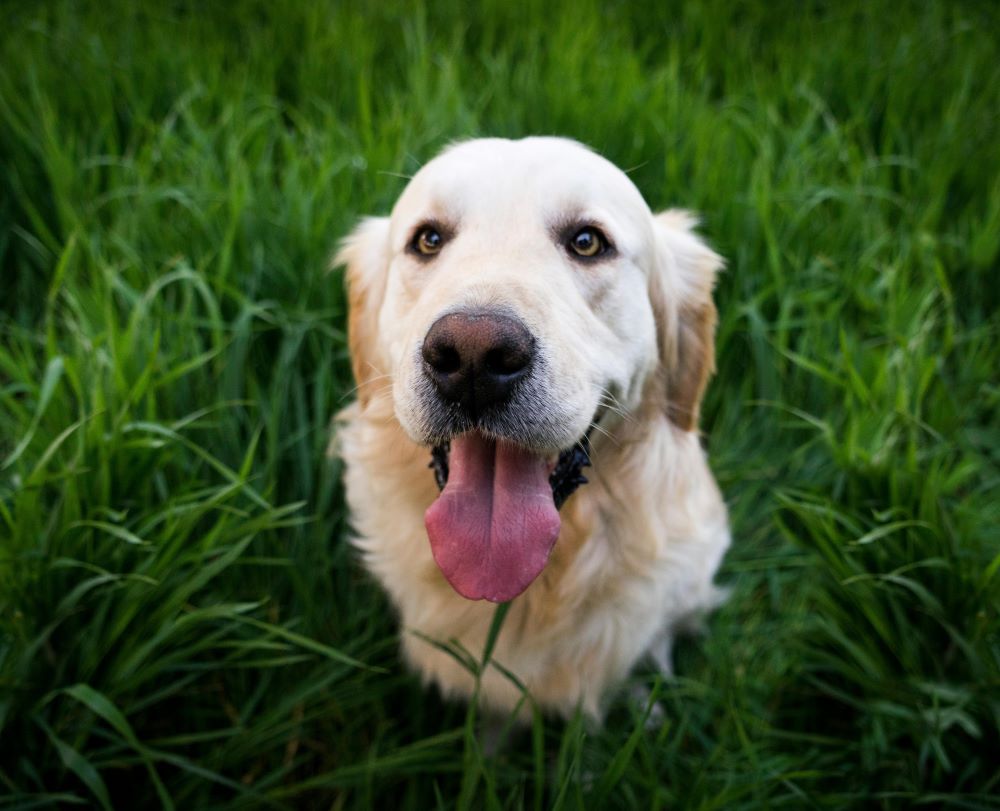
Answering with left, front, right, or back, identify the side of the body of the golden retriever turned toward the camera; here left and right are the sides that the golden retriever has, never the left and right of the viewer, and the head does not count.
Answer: front
